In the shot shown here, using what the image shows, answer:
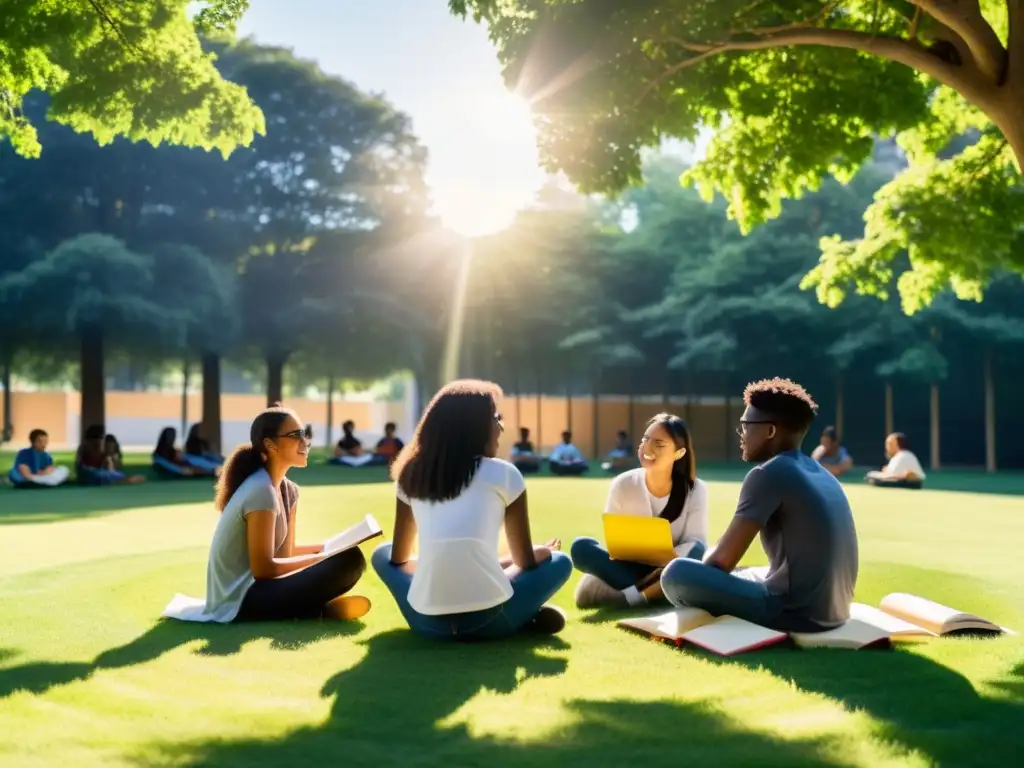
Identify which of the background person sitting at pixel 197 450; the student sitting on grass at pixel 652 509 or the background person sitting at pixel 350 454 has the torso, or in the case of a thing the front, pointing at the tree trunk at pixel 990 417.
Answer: the background person sitting at pixel 197 450

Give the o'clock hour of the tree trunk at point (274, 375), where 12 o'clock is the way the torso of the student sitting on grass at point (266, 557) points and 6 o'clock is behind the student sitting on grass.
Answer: The tree trunk is roughly at 9 o'clock from the student sitting on grass.

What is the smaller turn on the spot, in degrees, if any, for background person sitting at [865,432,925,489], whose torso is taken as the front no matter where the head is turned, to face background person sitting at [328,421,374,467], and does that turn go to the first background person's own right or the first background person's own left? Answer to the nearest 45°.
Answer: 0° — they already face them

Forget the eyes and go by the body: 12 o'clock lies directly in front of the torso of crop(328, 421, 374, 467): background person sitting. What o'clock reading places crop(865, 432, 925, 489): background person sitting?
crop(865, 432, 925, 489): background person sitting is roughly at 10 o'clock from crop(328, 421, 374, 467): background person sitting.

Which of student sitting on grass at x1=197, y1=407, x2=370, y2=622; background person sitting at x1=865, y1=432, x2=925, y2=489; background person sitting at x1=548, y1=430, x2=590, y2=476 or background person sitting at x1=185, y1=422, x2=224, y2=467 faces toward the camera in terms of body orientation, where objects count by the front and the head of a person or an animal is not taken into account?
background person sitting at x1=548, y1=430, x2=590, y2=476

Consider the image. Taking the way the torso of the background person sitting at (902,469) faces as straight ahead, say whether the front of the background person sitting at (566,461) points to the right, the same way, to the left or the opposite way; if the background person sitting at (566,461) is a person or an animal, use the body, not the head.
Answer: to the left

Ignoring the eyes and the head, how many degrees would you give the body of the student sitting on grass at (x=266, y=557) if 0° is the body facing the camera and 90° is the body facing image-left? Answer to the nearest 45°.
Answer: approximately 270°

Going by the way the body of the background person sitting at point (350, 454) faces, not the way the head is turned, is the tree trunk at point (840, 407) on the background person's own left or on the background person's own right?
on the background person's own left

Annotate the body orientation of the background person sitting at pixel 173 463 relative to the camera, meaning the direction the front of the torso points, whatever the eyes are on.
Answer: to the viewer's right

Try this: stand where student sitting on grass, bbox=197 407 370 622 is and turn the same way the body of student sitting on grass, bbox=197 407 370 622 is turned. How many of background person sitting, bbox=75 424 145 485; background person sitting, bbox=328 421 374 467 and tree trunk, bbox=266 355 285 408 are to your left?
3

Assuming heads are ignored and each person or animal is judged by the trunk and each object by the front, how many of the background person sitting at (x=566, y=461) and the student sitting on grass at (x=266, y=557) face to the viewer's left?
0

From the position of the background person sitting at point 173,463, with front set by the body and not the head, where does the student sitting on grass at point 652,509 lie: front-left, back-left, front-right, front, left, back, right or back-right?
right

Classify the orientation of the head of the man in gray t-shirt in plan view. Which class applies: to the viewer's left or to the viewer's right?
to the viewer's left

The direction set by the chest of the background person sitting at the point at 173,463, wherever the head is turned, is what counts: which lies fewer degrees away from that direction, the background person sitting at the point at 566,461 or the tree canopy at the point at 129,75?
the background person sitting

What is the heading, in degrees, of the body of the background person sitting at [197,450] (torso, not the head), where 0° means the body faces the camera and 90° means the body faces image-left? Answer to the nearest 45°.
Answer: approximately 270°
